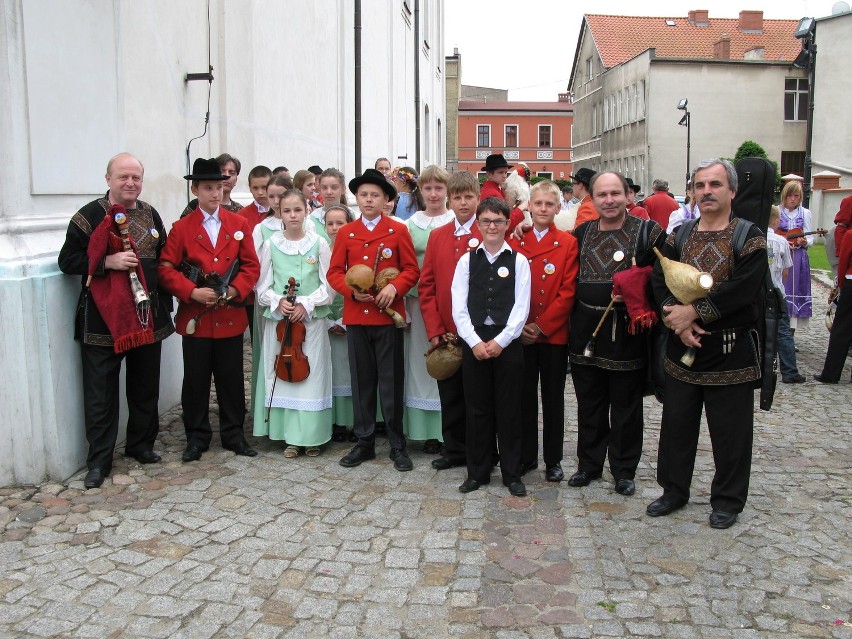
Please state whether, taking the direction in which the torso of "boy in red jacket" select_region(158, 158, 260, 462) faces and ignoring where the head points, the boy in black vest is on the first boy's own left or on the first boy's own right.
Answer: on the first boy's own left

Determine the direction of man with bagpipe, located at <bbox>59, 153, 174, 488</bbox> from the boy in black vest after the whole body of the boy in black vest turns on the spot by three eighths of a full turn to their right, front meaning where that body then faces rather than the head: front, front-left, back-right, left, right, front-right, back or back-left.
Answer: front-left

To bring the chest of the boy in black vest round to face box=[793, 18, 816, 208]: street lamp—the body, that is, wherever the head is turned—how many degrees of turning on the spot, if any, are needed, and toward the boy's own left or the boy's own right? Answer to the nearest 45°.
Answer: approximately 135° to the boy's own left

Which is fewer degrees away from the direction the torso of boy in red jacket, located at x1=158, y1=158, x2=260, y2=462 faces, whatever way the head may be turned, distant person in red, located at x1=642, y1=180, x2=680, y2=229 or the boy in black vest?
the boy in black vest

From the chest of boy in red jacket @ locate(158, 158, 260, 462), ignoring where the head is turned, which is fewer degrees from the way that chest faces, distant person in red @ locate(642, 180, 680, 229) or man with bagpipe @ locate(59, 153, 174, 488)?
the man with bagpipe

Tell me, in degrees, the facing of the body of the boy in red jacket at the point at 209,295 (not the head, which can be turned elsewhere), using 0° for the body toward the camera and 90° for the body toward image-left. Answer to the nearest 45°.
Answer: approximately 0°

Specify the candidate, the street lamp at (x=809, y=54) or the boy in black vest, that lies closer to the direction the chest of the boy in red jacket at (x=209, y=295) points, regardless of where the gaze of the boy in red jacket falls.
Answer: the boy in black vest

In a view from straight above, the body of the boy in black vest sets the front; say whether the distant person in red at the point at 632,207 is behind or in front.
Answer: behind

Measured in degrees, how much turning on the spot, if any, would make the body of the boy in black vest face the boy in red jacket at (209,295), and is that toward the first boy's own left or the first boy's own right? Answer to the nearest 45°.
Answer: approximately 90° to the first boy's own right

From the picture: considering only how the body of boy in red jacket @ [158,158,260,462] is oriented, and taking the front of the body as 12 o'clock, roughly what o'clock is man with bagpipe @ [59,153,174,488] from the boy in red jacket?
The man with bagpipe is roughly at 2 o'clock from the boy in red jacket.
